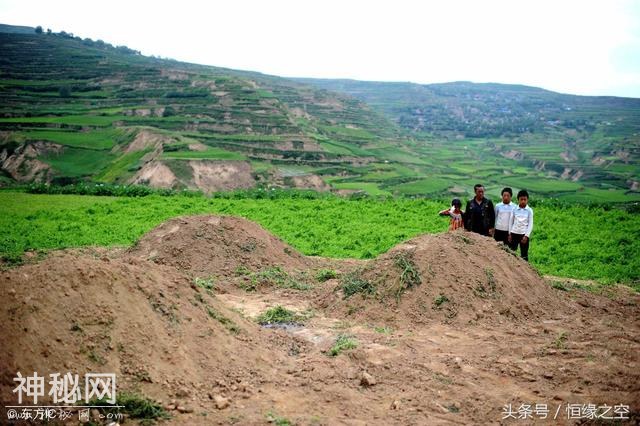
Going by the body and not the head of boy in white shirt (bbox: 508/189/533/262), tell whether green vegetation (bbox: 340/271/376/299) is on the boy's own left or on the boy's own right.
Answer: on the boy's own right

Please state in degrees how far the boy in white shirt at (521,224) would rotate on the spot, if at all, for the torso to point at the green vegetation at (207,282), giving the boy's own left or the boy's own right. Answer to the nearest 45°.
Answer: approximately 90° to the boy's own right

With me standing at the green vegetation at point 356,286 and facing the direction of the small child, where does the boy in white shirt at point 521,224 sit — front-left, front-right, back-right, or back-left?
front-right

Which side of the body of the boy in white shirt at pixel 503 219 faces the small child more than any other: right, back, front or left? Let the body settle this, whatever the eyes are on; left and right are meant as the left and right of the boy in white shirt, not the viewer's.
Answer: right

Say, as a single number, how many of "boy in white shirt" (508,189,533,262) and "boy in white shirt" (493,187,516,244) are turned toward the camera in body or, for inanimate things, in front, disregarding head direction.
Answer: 2

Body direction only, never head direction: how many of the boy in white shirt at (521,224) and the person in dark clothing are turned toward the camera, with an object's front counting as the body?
2

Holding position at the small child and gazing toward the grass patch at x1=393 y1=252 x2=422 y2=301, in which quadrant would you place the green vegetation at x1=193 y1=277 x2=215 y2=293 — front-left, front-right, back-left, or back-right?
front-right

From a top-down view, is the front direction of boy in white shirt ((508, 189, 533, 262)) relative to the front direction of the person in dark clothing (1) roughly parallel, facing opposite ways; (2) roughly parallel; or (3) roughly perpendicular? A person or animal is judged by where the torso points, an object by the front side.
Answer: roughly parallel

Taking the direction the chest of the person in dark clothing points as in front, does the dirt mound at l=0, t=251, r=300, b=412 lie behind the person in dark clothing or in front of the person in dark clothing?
in front

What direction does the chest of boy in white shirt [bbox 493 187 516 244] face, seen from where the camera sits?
toward the camera

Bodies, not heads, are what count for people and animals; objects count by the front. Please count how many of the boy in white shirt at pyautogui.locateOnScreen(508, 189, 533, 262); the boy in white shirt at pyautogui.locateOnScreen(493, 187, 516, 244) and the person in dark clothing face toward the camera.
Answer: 3

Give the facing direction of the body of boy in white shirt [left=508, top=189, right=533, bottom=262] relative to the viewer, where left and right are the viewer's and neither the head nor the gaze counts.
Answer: facing the viewer
